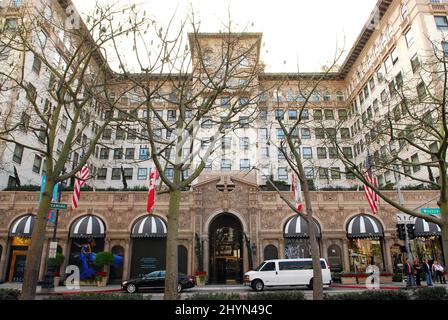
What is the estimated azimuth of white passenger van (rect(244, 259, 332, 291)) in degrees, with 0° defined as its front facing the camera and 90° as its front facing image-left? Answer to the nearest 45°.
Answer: approximately 90°

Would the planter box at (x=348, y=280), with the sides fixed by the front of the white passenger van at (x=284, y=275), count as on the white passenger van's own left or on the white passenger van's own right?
on the white passenger van's own right

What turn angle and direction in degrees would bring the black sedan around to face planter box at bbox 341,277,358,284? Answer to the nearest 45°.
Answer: approximately 180°

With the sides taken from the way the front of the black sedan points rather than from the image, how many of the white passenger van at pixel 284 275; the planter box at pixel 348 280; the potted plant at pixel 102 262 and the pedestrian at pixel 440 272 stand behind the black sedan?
3

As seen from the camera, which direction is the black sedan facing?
to the viewer's left

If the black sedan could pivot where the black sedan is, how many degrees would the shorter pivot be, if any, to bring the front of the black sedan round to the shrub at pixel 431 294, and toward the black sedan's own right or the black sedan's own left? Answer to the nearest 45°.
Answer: approximately 135° to the black sedan's own left

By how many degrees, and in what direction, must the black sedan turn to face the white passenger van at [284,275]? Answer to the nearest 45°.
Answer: approximately 180°
